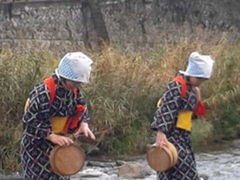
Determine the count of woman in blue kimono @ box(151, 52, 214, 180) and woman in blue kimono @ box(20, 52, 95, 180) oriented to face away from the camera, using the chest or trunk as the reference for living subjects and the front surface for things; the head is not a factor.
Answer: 0

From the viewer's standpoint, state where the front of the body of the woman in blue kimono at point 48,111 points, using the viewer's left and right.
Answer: facing the viewer and to the right of the viewer

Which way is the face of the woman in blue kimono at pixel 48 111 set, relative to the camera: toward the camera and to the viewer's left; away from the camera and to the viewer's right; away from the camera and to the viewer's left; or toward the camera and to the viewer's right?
toward the camera and to the viewer's right
